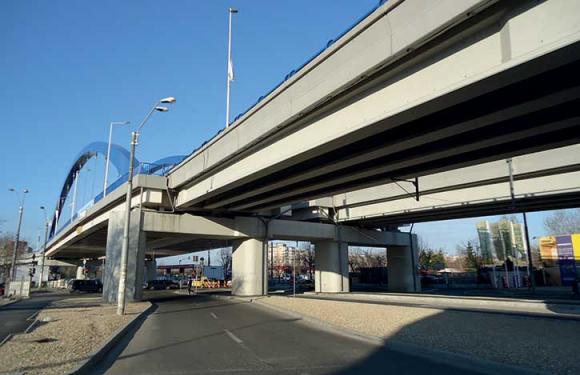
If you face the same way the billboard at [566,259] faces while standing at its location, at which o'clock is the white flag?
The white flag is roughly at 1 o'clock from the billboard.

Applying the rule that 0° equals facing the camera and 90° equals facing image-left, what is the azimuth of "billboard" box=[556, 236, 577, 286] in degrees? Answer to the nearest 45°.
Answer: approximately 0°

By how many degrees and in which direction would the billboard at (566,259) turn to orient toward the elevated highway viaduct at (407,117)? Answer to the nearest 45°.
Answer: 0° — it already faces it
